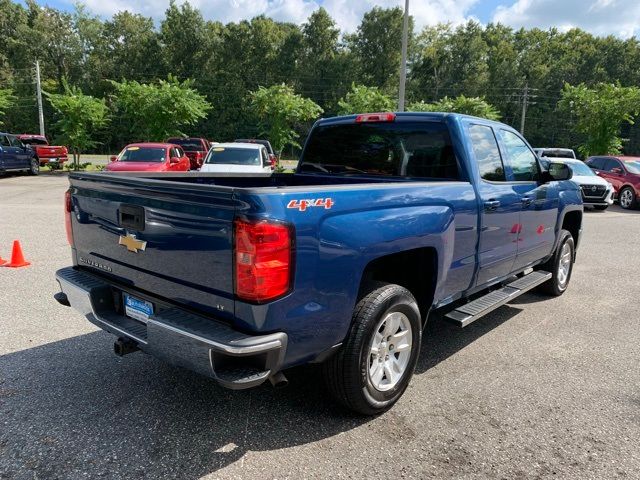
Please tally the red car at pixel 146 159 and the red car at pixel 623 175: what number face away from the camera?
0

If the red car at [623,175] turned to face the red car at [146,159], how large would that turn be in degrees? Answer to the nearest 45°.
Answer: approximately 90° to its right

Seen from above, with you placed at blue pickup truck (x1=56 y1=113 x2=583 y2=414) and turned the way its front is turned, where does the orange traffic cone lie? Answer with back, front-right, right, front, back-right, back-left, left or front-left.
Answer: left

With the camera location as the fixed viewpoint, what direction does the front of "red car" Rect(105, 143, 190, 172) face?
facing the viewer and to the left of the viewer

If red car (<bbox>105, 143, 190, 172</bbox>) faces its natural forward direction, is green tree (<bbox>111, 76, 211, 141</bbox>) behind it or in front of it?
behind

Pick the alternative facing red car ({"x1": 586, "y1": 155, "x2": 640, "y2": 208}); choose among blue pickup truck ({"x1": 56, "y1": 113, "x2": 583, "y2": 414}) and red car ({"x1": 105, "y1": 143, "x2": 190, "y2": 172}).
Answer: the blue pickup truck

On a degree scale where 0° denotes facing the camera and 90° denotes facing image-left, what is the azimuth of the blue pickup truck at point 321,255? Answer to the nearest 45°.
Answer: approximately 225°

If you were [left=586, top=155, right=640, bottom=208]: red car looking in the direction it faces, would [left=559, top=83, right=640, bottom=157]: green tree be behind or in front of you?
behind
